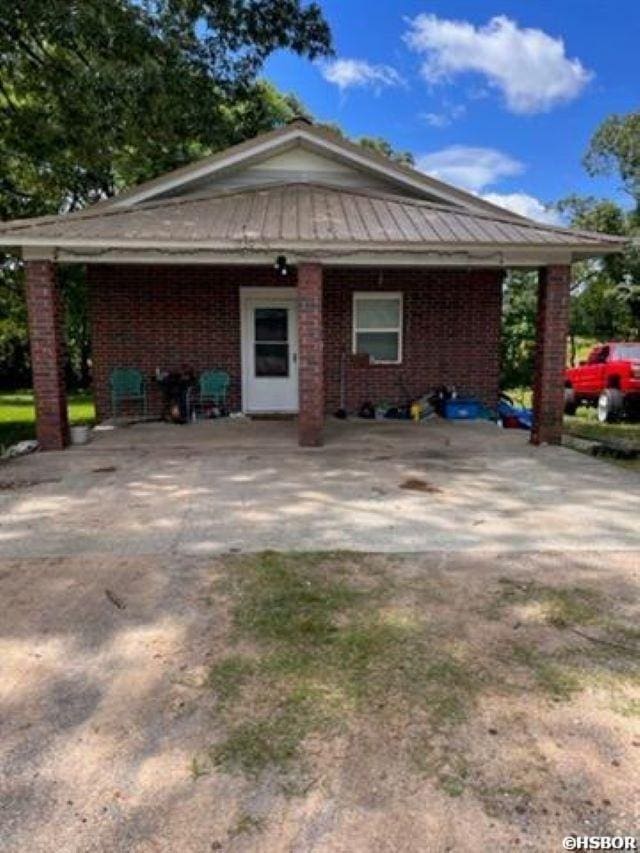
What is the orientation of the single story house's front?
toward the camera

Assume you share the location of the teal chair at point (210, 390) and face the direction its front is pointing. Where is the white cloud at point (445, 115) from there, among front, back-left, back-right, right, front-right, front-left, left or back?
back

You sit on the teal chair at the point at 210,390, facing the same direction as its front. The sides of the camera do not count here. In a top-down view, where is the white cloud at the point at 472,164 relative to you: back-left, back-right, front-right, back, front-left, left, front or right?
back

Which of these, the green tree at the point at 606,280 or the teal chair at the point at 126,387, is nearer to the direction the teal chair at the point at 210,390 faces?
the teal chair

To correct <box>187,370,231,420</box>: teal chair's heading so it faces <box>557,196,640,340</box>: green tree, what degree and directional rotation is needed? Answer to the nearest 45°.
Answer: approximately 180°

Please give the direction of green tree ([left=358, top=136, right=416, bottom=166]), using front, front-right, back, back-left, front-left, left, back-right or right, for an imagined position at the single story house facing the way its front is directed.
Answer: back

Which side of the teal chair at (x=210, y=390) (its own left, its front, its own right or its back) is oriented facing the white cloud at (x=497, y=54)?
back

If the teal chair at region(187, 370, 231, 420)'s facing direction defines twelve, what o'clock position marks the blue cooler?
The blue cooler is roughly at 8 o'clock from the teal chair.

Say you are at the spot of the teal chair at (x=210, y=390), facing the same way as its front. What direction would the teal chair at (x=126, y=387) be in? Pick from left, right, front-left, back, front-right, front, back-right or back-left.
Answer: front-right

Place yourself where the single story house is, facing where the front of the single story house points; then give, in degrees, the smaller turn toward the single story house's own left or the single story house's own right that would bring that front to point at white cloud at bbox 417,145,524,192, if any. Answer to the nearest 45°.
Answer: approximately 180°

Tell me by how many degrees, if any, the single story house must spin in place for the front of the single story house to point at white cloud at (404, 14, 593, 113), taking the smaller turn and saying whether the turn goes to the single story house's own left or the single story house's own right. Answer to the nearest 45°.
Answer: approximately 135° to the single story house's own left

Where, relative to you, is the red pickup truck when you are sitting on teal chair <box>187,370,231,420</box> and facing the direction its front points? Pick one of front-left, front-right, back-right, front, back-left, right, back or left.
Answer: back-left

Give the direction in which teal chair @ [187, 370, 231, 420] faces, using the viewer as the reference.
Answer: facing the viewer and to the left of the viewer
